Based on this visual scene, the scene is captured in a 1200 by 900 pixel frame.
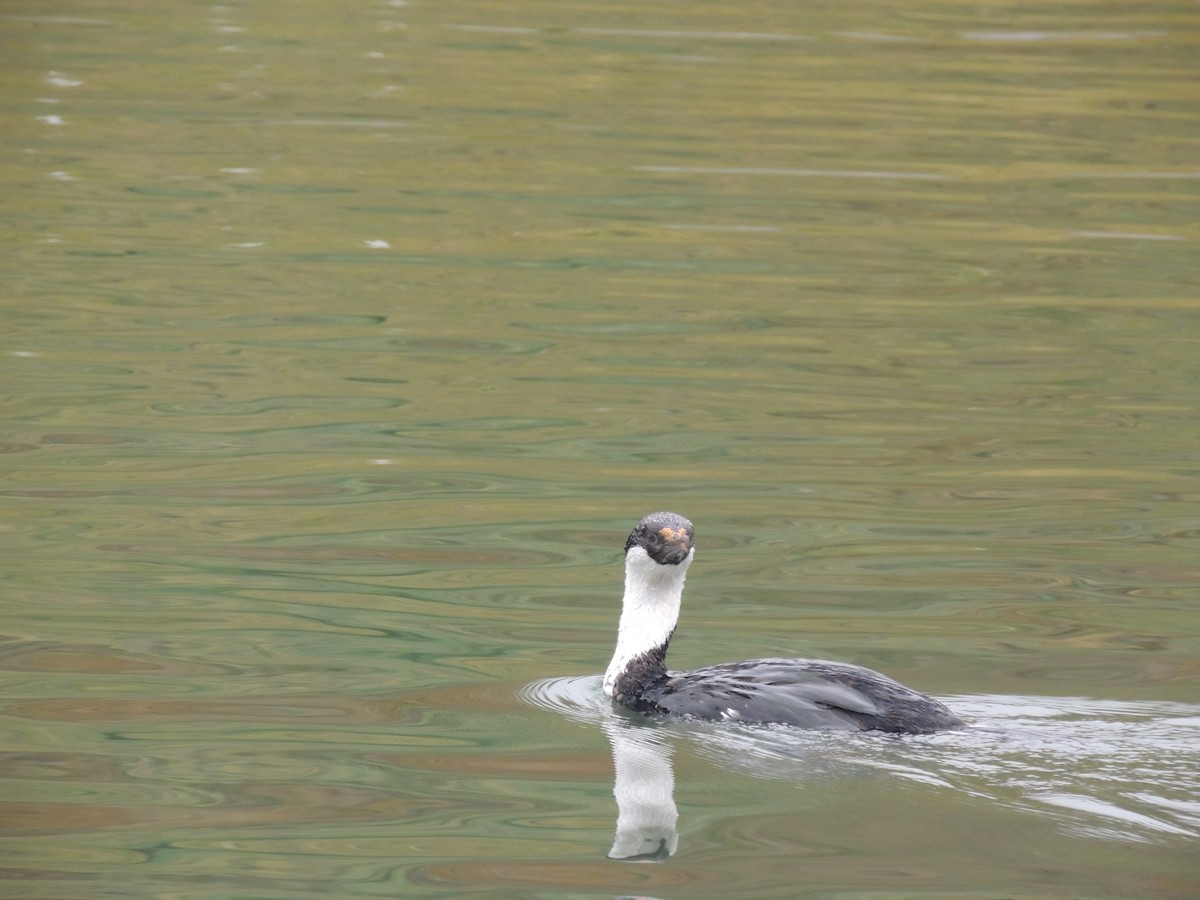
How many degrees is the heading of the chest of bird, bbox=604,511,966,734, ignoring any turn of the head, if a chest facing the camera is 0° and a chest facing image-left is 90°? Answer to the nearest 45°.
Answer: approximately 90°
